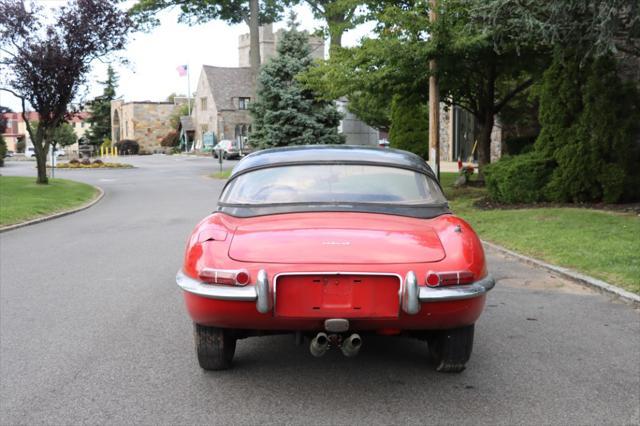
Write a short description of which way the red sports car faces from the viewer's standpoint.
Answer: facing away from the viewer

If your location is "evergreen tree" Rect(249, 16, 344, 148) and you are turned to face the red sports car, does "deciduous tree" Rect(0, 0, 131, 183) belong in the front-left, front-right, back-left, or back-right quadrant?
front-right

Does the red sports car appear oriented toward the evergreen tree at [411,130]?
yes

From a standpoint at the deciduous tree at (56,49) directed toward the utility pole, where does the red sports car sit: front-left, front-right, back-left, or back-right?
front-right

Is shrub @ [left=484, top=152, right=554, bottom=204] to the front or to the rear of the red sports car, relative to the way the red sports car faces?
to the front

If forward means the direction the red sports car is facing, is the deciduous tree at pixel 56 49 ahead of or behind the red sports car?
ahead

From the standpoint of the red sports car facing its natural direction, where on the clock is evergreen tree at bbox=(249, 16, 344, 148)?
The evergreen tree is roughly at 12 o'clock from the red sports car.

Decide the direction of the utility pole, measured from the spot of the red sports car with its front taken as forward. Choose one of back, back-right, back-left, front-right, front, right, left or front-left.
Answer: front

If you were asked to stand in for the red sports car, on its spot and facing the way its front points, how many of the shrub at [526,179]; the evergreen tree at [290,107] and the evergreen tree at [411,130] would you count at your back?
0

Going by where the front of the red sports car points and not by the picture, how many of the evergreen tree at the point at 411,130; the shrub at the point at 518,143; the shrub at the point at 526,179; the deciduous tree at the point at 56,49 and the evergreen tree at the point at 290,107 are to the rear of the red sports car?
0
